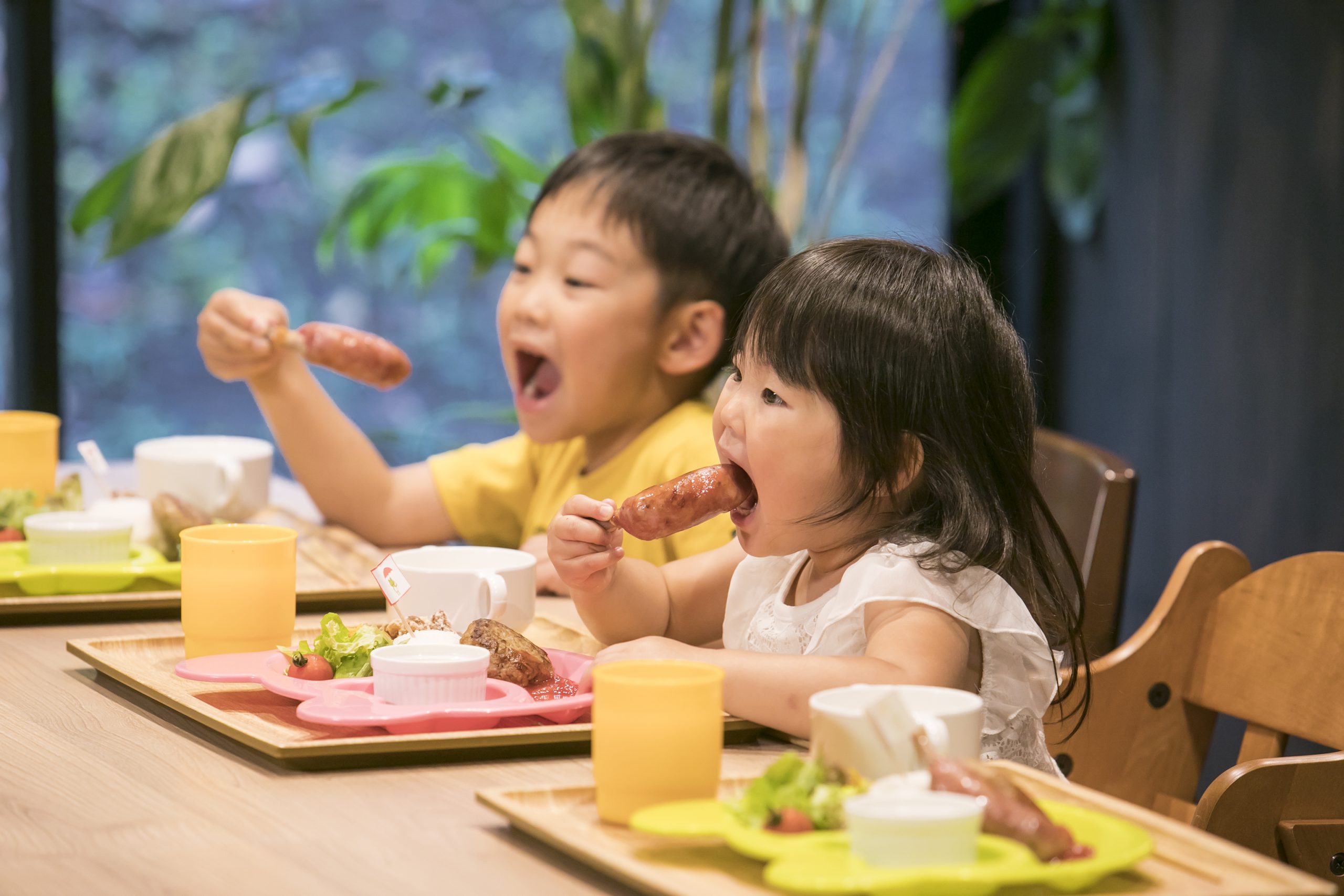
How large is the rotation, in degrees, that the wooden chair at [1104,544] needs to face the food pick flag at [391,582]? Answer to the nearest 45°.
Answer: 0° — it already faces it

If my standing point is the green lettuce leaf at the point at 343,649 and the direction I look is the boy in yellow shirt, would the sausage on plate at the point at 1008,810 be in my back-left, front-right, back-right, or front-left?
back-right

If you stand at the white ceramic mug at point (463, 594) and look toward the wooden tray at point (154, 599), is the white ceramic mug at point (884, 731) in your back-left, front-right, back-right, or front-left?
back-left

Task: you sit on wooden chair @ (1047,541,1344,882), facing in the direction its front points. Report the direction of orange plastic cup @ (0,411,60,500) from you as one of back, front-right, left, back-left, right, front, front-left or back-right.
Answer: front-right

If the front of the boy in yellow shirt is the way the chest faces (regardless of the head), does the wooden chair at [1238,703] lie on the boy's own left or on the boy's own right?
on the boy's own left

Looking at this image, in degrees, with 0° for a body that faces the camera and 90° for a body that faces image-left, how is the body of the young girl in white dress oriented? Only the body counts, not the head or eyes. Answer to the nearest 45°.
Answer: approximately 45°

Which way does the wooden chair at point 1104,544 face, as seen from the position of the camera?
facing the viewer and to the left of the viewer

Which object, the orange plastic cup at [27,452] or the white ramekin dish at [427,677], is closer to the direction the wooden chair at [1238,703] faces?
the white ramekin dish
